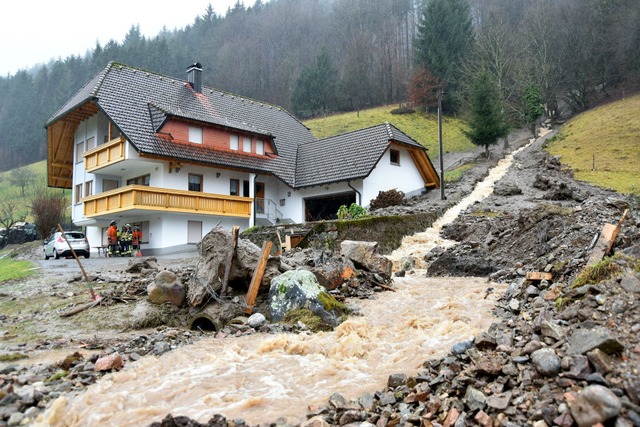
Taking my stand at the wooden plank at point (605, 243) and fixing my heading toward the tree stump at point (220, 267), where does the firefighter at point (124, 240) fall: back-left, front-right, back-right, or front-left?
front-right

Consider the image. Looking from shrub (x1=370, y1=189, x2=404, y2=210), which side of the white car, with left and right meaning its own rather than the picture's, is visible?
right

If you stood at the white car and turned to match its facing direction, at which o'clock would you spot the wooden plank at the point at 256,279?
The wooden plank is roughly at 7 o'clock from the white car.
